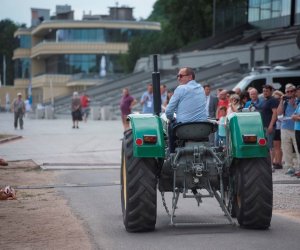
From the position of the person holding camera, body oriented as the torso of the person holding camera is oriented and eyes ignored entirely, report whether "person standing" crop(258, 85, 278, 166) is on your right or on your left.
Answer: on your right

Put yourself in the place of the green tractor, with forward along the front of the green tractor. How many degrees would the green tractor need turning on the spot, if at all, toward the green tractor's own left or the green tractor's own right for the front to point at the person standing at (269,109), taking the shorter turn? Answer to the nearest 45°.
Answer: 0° — it already faces them

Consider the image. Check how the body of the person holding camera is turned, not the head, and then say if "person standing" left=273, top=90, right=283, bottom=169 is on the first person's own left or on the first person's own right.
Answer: on the first person's own right

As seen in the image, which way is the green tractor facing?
away from the camera

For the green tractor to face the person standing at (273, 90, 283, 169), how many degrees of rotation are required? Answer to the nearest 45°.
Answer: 0° — it already faces them

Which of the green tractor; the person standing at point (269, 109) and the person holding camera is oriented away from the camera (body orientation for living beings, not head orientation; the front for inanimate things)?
the green tractor

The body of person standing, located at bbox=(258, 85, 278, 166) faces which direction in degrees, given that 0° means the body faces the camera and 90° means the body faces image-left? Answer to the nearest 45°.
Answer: approximately 45°

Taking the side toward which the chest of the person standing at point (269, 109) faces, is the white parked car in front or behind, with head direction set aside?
behind
